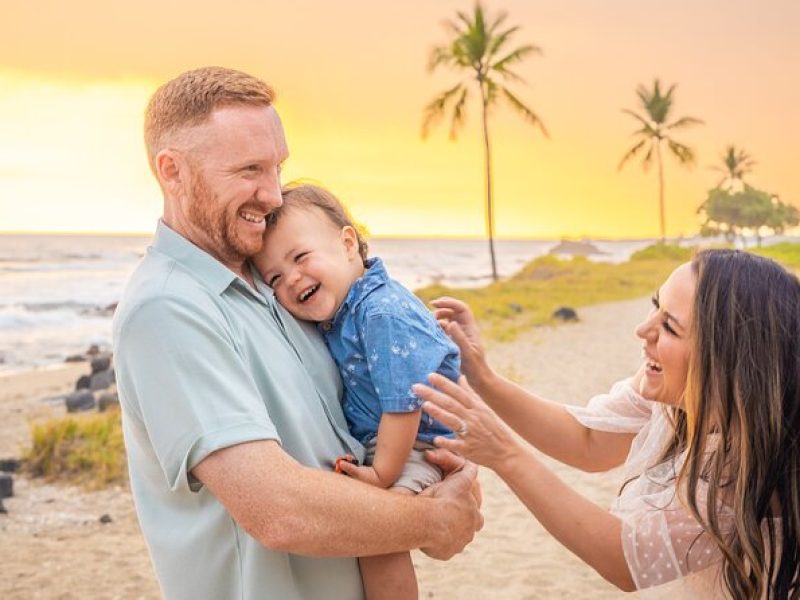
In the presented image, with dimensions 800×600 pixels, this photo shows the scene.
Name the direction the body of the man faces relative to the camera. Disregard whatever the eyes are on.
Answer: to the viewer's right

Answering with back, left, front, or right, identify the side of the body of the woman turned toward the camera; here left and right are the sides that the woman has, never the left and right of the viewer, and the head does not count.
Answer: left

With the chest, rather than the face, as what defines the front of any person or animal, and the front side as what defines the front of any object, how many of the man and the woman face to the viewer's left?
1

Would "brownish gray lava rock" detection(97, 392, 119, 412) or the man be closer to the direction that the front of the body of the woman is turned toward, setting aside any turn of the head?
the man

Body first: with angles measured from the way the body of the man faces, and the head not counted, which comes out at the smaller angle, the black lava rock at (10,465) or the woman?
the woman

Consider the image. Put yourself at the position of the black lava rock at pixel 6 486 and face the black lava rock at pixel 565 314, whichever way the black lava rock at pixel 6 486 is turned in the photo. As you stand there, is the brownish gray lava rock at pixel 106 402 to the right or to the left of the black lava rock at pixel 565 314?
left

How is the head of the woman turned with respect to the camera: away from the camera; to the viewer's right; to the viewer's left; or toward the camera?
to the viewer's left

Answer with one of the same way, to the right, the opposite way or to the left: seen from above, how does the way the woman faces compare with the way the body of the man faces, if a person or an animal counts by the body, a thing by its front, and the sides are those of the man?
the opposite way

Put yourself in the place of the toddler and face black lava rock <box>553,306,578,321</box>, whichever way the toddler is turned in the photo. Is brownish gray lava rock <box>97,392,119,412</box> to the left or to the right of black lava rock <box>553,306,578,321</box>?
left
